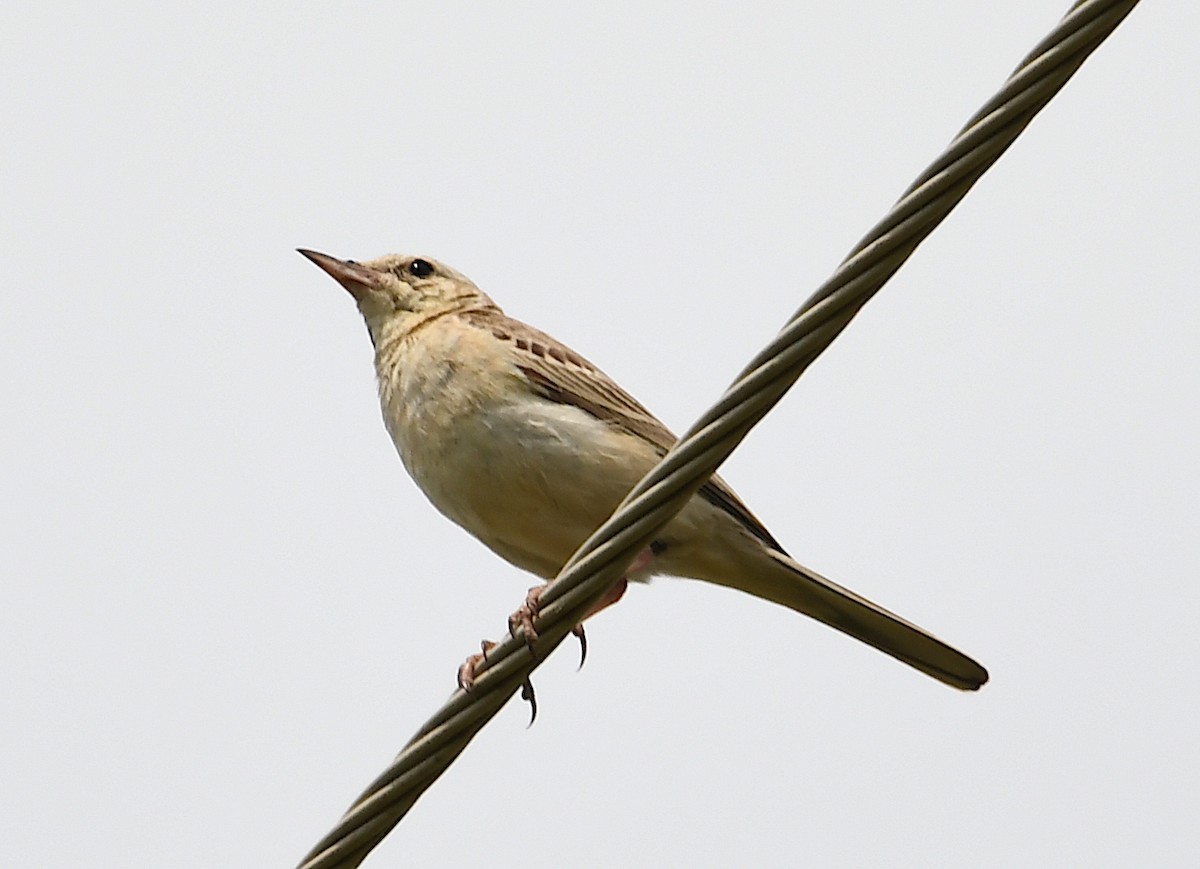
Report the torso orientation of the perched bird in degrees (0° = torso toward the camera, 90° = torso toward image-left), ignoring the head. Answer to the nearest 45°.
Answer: approximately 90°
